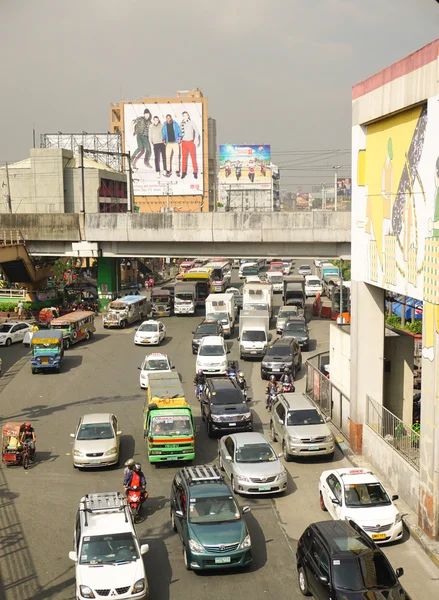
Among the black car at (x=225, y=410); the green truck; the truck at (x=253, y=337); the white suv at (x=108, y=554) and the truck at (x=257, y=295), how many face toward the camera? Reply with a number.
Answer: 5

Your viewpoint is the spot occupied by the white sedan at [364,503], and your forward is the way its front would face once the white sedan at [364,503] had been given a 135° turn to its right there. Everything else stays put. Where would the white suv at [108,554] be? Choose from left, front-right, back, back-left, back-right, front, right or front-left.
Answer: front-left

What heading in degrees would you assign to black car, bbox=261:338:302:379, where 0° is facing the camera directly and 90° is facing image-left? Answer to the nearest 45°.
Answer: approximately 45°

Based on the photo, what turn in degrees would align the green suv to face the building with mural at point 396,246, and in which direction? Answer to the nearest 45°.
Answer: approximately 135° to its left

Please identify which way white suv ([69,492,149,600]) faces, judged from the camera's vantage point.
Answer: facing the viewer

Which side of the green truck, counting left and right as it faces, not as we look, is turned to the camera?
front

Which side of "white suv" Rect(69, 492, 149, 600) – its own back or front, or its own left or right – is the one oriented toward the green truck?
back

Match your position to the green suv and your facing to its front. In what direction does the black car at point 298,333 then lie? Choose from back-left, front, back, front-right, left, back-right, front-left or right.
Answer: back

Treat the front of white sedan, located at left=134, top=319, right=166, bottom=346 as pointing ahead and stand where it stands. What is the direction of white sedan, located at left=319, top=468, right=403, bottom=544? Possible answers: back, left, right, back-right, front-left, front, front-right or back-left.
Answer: front-left

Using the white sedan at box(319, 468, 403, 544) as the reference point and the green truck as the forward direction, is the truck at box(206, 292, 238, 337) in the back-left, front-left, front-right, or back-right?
front-right

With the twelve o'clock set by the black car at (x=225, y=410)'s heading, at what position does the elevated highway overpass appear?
The elevated highway overpass is roughly at 6 o'clock from the black car.

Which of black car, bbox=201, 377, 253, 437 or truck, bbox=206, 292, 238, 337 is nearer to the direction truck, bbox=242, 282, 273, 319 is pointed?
the black car

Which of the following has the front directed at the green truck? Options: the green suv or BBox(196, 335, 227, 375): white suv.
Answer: the white suv

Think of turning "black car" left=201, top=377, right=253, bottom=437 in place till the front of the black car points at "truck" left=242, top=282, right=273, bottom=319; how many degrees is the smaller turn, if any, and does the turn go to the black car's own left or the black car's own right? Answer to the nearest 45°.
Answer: approximately 180°

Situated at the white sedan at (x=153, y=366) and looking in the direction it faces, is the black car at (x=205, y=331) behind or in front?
behind

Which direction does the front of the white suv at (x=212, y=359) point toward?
toward the camera

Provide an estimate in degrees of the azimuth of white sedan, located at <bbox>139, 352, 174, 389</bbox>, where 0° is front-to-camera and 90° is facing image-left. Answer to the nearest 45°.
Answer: approximately 0°
